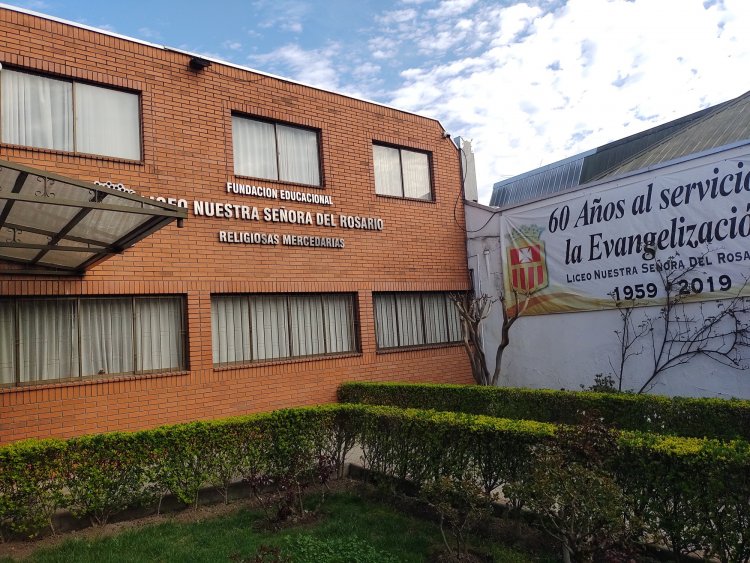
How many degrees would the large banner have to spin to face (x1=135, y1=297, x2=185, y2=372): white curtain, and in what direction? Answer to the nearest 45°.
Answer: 0° — it already faces it

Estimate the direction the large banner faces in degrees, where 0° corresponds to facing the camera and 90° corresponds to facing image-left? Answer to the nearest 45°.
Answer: approximately 45°

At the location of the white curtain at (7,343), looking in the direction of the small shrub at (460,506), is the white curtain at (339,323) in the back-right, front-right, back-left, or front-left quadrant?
front-left

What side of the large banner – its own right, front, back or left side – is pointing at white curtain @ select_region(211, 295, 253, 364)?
front

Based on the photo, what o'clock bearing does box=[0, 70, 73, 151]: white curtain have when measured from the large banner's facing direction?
The white curtain is roughly at 12 o'clock from the large banner.

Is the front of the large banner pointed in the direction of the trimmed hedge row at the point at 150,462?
yes

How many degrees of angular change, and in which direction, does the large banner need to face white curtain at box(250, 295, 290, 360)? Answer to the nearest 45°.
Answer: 0° — it already faces it

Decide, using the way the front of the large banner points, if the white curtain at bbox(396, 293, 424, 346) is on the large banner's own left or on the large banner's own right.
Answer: on the large banner's own right

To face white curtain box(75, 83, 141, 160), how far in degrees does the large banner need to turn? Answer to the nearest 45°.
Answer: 0° — it already faces it

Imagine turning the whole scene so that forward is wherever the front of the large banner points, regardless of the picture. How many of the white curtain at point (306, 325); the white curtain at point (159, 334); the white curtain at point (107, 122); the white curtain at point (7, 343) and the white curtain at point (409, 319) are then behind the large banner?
0

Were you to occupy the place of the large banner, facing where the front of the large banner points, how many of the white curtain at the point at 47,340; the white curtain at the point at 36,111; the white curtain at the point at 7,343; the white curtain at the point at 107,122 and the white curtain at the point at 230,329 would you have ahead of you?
5
